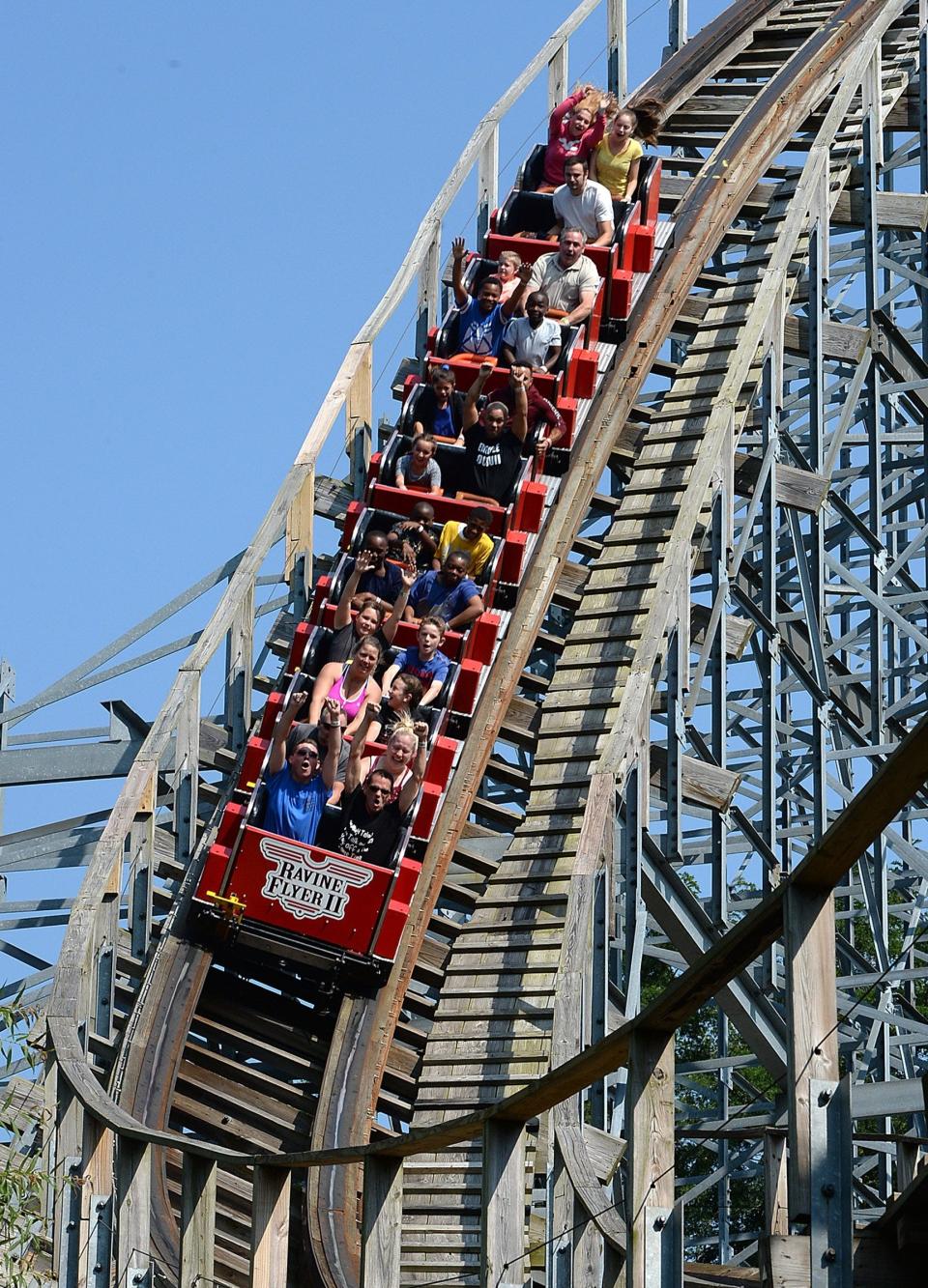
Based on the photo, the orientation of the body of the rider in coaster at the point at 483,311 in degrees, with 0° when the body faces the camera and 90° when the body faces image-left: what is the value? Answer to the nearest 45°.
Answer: approximately 0°

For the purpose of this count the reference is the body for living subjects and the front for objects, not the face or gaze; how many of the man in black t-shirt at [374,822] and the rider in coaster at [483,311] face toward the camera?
2
